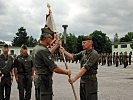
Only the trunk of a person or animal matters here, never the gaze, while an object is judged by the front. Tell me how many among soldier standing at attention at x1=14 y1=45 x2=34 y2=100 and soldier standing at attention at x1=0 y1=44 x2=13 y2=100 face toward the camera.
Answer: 2

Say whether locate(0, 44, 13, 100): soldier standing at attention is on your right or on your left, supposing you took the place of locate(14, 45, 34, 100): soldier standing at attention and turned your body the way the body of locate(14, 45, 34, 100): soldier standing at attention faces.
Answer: on your right

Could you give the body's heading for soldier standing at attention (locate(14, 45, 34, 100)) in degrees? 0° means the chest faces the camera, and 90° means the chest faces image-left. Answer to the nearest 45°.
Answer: approximately 0°

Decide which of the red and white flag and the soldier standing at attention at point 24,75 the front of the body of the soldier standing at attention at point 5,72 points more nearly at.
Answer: the red and white flag

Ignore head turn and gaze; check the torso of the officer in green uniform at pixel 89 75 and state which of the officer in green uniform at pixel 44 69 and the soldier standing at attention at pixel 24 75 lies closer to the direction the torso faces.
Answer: the officer in green uniform

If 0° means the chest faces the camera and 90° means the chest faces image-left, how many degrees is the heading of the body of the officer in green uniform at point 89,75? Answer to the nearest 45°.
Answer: approximately 45°
